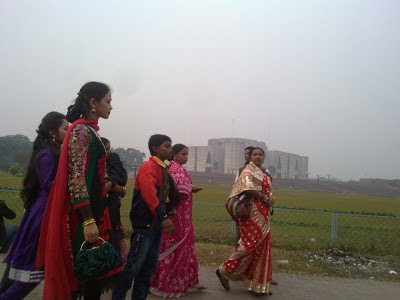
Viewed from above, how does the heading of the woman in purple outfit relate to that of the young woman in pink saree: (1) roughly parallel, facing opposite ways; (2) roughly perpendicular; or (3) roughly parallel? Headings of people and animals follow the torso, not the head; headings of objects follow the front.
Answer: roughly parallel

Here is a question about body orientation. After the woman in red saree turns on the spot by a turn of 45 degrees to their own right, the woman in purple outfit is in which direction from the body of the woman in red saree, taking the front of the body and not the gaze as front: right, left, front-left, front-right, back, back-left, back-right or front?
front-right

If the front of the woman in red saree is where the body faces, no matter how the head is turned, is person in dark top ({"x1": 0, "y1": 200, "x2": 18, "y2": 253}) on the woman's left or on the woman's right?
on the woman's right

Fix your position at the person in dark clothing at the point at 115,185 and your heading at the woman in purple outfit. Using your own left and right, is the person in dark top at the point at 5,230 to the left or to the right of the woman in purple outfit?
right

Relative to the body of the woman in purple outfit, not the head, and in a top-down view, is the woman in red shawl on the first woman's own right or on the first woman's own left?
on the first woman's own right

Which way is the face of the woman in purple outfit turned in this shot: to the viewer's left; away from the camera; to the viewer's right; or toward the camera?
to the viewer's right

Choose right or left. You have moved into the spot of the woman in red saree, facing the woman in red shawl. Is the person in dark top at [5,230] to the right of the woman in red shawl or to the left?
right

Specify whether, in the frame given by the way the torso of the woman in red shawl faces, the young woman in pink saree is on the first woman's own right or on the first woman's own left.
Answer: on the first woman's own left

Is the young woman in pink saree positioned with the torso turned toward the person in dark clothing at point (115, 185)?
no

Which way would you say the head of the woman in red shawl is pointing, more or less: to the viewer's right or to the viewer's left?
to the viewer's right

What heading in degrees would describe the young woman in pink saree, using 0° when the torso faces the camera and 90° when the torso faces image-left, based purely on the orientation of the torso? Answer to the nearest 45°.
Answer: approximately 270°

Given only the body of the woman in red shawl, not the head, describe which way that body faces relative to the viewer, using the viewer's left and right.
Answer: facing to the right of the viewer

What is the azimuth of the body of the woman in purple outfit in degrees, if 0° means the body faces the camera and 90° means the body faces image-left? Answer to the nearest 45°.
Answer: approximately 270°

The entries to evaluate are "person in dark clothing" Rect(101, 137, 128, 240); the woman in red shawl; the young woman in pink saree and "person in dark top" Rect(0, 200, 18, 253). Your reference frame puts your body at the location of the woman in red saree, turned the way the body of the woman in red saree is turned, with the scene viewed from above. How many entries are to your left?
0

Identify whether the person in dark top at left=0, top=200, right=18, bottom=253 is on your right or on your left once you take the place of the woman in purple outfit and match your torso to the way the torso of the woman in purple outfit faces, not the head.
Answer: on your left
